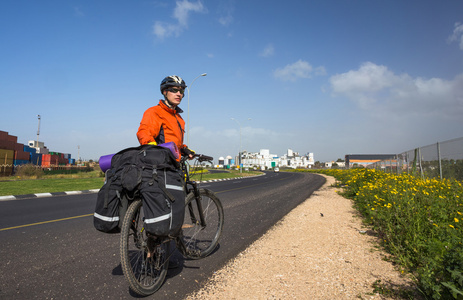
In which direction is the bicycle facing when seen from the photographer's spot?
facing away from the viewer and to the right of the viewer

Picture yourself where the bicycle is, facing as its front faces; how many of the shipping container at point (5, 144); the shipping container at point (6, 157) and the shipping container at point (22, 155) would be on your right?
0

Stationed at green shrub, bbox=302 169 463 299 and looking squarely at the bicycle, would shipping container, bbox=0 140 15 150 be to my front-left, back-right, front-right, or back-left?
front-right

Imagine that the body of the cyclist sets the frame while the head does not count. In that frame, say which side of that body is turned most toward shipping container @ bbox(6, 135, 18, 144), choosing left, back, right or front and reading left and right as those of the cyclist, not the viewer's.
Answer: back

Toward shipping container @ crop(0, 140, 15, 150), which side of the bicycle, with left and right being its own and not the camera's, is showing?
left

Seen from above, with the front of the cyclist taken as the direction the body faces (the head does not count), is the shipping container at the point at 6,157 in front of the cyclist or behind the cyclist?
behind

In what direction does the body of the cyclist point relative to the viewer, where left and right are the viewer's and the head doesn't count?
facing the viewer and to the right of the viewer

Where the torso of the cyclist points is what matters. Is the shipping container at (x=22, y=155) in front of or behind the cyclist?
behind

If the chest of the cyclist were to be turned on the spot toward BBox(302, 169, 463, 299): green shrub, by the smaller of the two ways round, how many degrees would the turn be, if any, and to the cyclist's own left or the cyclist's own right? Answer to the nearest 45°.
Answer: approximately 45° to the cyclist's own left
